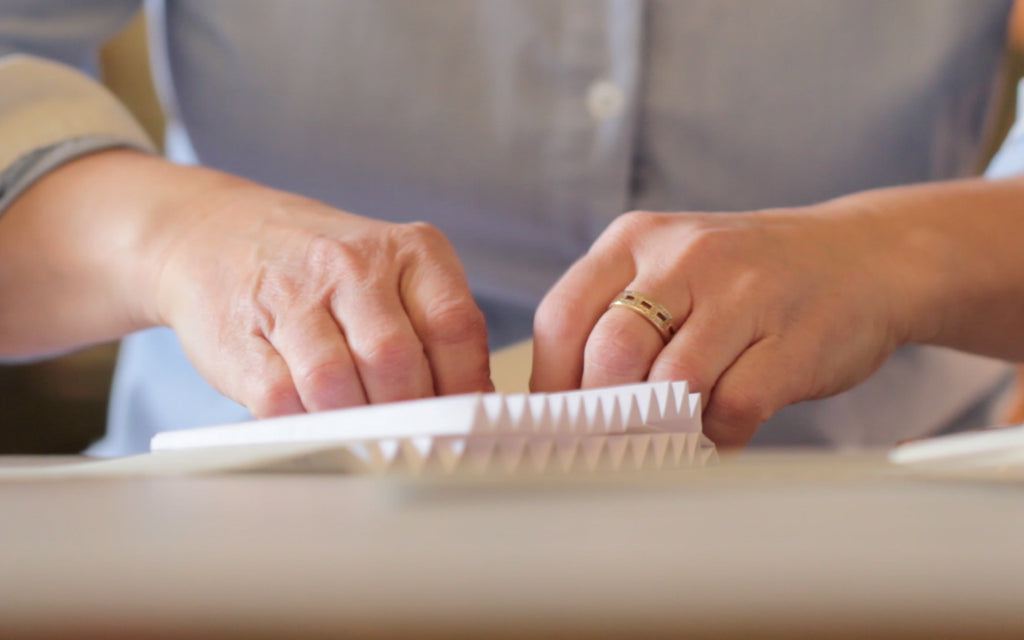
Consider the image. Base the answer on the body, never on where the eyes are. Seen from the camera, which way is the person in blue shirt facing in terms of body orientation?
toward the camera
